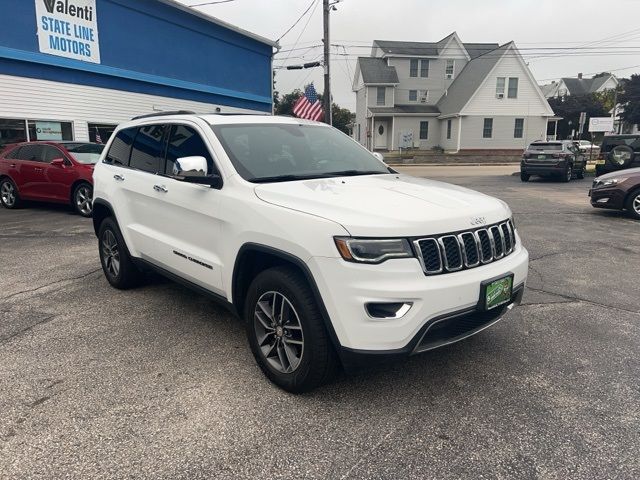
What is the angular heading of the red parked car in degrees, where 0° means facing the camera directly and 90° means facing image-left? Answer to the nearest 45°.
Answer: approximately 315°

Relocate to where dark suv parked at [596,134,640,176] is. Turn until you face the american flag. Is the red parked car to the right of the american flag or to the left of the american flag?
left

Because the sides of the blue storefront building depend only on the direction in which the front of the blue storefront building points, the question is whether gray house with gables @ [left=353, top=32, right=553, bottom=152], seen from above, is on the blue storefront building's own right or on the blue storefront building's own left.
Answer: on the blue storefront building's own left

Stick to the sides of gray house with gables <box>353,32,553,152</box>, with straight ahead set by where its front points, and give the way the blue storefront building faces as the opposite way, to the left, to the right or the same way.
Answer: to the left

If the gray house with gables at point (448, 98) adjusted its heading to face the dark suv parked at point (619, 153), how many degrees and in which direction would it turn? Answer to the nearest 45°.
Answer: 0° — it already faces it

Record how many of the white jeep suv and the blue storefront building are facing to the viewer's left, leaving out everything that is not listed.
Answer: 0

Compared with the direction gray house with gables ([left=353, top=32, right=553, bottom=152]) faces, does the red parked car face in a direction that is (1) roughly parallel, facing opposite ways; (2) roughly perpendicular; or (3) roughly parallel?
roughly perpendicular

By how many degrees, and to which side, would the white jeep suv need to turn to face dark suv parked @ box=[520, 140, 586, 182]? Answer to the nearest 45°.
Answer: approximately 90° to its left

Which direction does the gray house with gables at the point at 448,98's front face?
toward the camera

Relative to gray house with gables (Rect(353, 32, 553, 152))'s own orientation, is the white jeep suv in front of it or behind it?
in front

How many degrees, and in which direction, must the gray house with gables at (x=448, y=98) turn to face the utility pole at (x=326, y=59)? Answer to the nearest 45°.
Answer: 0° — it already faces it

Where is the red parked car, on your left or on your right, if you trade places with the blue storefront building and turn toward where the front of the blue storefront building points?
on your right

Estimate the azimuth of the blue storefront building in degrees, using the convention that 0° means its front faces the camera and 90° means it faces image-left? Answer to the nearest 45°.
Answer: approximately 315°

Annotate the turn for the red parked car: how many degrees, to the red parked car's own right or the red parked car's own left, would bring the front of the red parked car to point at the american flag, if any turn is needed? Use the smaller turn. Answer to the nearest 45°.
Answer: approximately 90° to the red parked car's own left

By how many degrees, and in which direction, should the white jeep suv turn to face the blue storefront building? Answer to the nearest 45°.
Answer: approximately 180°

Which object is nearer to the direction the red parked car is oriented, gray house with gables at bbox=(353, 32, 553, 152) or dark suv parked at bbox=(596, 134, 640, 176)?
the dark suv parked

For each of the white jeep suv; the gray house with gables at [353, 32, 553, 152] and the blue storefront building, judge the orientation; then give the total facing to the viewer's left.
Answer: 0

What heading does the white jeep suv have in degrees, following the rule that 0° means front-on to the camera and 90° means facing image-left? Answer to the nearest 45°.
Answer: approximately 315°
